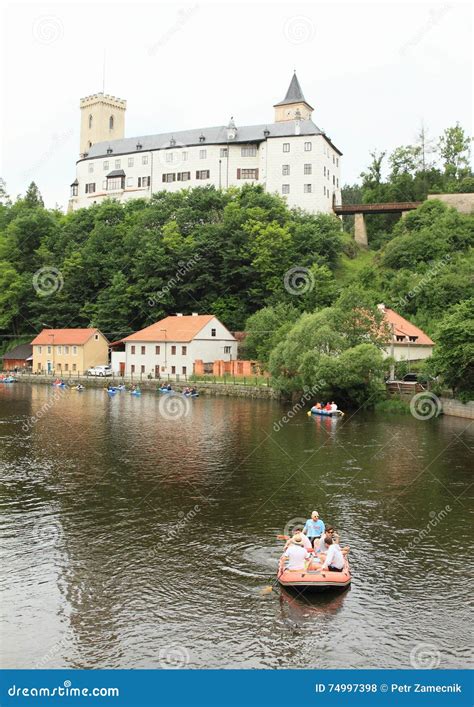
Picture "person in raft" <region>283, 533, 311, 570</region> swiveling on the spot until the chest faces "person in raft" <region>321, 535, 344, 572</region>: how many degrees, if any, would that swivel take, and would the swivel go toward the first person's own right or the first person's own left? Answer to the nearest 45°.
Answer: approximately 90° to the first person's own right

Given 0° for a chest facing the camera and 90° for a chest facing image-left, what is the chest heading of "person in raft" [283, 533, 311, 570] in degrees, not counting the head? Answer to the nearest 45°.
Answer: approximately 180°
